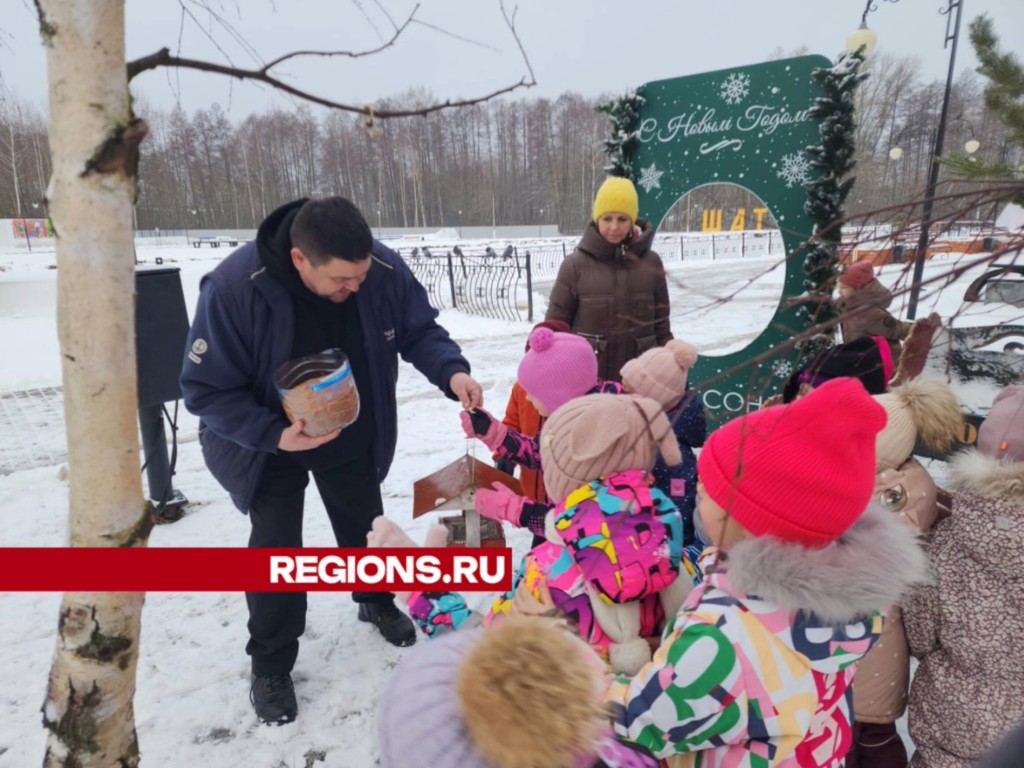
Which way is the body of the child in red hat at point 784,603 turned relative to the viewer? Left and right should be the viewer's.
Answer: facing away from the viewer and to the left of the viewer

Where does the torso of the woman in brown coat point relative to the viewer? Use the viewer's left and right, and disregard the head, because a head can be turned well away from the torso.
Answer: facing the viewer

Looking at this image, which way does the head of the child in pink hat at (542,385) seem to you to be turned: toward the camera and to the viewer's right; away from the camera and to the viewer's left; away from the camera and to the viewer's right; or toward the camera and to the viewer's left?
away from the camera and to the viewer's left

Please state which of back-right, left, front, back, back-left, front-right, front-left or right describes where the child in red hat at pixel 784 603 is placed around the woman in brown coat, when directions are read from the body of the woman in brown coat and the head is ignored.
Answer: front

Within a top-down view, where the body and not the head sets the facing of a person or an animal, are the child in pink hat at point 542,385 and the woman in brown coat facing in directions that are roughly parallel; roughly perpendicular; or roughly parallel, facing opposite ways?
roughly perpendicular

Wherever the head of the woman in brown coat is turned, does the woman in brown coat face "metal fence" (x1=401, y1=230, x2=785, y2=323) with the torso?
no

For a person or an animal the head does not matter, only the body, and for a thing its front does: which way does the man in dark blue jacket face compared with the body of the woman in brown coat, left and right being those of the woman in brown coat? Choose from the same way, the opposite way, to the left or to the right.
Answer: to the left

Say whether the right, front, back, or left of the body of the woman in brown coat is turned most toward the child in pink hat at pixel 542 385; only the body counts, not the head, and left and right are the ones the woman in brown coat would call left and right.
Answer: front

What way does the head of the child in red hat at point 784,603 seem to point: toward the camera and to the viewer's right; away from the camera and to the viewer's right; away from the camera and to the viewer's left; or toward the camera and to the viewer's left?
away from the camera and to the viewer's left

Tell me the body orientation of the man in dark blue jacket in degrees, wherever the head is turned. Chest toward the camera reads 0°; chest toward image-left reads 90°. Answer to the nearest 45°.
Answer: approximately 315°

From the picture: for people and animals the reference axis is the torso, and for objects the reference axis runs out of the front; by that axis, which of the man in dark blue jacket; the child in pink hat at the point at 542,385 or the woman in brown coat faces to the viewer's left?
the child in pink hat

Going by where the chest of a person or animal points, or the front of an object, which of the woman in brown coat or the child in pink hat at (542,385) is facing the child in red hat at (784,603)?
the woman in brown coat

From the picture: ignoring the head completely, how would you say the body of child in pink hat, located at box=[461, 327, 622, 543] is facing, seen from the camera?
to the viewer's left

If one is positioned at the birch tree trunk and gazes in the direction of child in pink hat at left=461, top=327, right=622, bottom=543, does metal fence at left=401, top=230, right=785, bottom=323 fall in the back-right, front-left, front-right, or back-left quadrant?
front-left

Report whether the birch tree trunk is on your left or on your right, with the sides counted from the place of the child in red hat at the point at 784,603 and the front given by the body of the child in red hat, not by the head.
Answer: on your left

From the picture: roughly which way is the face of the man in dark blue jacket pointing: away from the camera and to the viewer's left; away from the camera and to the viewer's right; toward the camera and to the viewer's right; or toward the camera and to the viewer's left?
toward the camera and to the viewer's right

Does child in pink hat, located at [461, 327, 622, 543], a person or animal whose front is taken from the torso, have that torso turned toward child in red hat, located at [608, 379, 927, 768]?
no

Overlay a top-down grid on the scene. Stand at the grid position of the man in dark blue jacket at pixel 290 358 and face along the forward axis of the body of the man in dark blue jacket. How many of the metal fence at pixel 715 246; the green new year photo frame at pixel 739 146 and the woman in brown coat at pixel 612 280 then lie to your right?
0

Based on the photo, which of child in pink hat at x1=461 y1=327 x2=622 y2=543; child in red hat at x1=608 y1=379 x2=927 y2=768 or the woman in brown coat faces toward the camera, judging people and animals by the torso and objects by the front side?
the woman in brown coat
